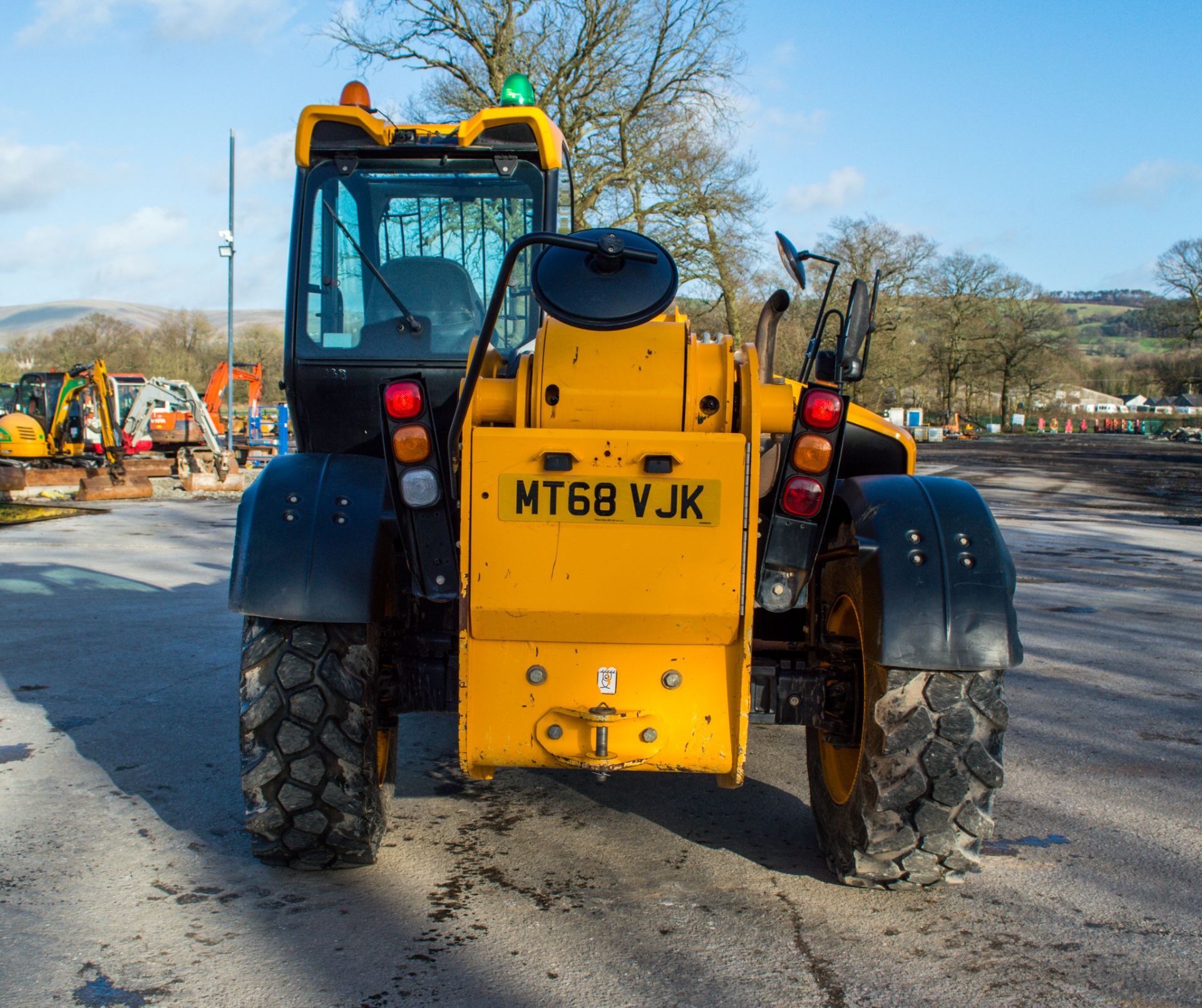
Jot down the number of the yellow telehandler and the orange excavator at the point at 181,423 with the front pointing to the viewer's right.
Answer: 1

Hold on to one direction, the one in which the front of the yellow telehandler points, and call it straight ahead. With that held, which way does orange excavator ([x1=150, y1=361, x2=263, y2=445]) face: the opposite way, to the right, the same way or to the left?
to the right

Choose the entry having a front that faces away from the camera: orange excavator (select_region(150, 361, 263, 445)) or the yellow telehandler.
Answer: the yellow telehandler

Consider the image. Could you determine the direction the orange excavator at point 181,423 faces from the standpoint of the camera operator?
facing to the right of the viewer

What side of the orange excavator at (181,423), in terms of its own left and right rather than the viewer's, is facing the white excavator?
right

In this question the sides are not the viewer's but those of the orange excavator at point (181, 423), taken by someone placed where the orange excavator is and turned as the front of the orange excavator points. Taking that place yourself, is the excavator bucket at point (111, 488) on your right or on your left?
on your right

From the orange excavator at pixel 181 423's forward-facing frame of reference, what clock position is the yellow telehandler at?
The yellow telehandler is roughly at 3 o'clock from the orange excavator.

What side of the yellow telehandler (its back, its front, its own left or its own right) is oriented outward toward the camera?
back

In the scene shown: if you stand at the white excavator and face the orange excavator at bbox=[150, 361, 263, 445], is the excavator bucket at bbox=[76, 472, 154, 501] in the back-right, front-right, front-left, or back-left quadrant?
back-left

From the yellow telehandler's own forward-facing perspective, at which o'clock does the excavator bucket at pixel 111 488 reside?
The excavator bucket is roughly at 11 o'clock from the yellow telehandler.
